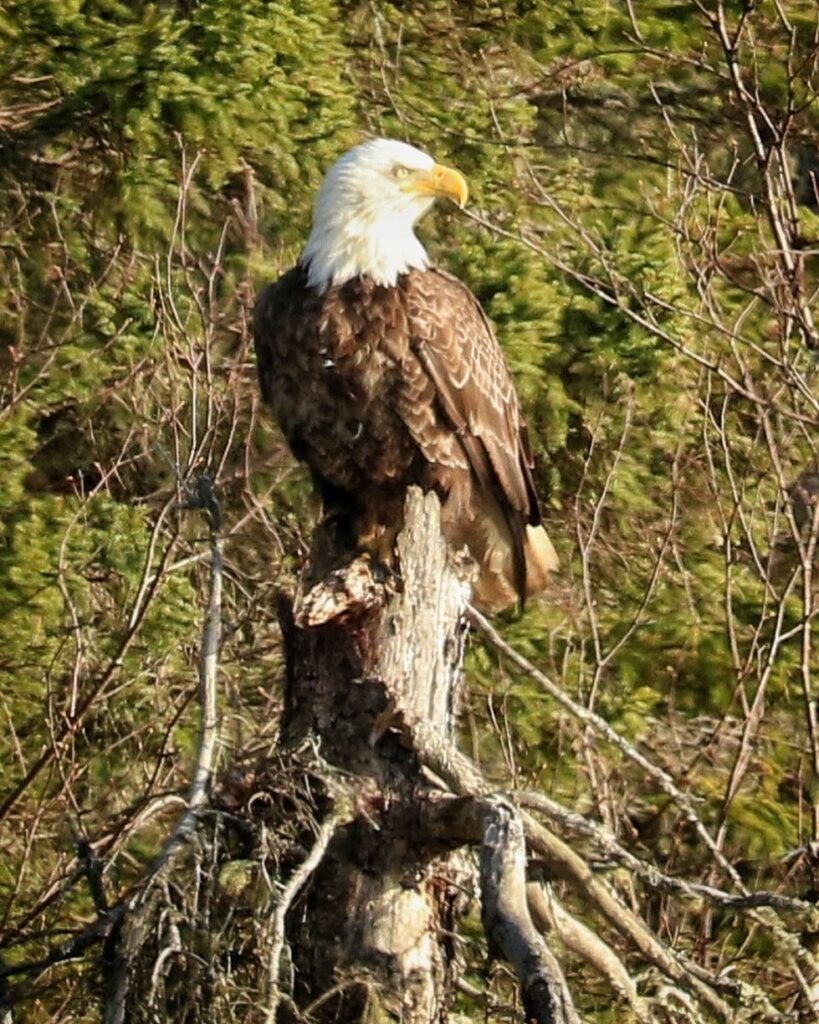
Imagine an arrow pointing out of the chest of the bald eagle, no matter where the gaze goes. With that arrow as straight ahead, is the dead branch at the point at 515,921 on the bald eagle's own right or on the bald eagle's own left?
on the bald eagle's own left

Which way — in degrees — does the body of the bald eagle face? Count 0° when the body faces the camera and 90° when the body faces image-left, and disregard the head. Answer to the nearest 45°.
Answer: approximately 45°
